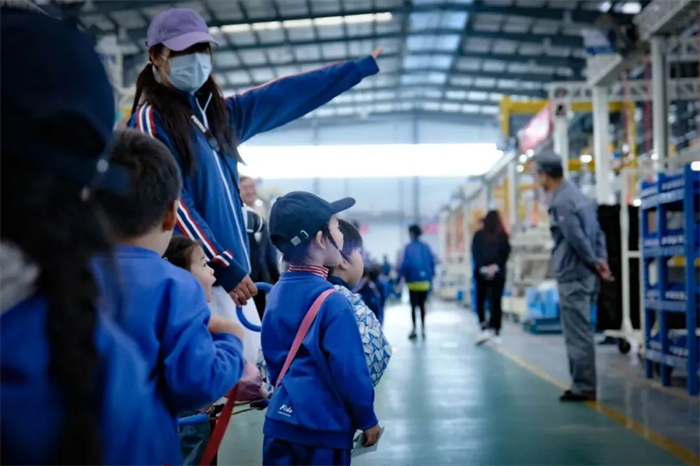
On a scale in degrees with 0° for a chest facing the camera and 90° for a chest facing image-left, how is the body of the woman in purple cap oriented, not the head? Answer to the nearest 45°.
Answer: approximately 315°

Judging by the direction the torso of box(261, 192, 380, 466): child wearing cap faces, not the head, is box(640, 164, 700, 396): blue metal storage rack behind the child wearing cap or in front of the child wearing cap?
in front

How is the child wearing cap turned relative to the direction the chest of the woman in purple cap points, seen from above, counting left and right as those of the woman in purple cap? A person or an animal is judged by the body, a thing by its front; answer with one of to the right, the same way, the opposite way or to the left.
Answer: to the left

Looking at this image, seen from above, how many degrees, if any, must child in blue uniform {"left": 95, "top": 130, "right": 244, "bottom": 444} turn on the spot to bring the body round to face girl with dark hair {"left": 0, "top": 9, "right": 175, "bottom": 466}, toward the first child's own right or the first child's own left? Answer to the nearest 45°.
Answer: approximately 135° to the first child's own right

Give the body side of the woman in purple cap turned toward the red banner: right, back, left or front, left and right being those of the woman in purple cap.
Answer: left

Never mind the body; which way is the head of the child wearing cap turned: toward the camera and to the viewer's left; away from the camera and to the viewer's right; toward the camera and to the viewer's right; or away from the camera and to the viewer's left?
away from the camera and to the viewer's right

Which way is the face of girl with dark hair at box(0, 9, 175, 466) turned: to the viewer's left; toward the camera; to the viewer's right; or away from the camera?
away from the camera

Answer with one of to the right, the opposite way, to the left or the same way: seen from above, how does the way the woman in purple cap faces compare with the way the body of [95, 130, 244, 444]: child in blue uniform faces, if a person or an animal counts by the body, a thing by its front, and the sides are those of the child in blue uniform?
to the right

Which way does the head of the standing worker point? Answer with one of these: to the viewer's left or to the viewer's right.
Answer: to the viewer's left

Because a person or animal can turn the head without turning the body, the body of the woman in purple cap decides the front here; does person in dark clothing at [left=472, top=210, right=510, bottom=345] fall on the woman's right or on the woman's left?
on the woman's left

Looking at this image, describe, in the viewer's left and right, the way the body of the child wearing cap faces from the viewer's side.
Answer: facing away from the viewer and to the right of the viewer

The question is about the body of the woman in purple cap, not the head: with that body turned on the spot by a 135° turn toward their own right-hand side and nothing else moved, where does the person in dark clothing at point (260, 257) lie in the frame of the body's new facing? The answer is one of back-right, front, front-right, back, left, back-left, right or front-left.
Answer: right

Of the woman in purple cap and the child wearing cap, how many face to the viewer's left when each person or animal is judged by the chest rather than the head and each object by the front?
0

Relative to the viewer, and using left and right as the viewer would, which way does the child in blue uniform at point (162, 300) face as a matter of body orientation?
facing away from the viewer and to the right of the viewer

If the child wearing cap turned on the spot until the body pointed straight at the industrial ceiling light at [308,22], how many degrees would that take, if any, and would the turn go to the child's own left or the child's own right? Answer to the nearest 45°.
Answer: approximately 45° to the child's own left

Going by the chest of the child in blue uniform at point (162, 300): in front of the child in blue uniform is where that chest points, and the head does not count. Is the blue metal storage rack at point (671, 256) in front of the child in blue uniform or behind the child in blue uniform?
in front
